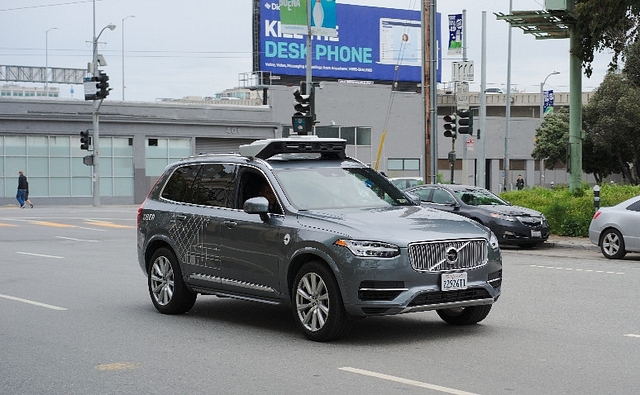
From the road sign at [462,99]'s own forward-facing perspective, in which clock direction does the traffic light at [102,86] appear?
The traffic light is roughly at 4 o'clock from the road sign.

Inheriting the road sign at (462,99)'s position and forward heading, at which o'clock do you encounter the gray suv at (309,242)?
The gray suv is roughly at 12 o'clock from the road sign.

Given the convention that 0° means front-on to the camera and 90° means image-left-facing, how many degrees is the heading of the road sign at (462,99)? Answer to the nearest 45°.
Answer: approximately 0°

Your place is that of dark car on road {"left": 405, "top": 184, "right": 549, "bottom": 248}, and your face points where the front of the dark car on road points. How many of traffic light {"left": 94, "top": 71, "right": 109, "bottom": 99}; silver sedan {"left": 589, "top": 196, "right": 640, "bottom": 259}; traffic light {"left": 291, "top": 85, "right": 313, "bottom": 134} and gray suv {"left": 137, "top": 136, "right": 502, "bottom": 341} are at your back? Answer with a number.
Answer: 2

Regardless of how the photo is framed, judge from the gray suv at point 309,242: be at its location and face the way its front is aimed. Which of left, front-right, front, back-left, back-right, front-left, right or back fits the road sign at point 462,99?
back-left

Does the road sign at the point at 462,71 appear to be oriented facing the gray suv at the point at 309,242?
yes

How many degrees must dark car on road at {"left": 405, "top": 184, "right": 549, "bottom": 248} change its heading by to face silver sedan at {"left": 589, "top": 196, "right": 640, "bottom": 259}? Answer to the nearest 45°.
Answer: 0° — it already faces it

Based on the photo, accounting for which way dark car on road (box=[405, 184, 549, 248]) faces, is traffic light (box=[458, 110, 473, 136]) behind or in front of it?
behind

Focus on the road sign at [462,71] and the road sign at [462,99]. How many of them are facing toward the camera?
2

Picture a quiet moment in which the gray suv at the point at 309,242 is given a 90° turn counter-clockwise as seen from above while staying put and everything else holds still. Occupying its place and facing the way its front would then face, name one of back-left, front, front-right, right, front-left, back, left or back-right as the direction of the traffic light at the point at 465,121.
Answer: front-left
